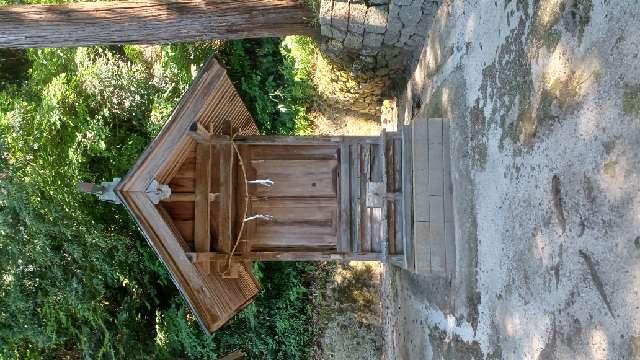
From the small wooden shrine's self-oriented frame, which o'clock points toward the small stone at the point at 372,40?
The small stone is roughly at 7 o'clock from the small wooden shrine.

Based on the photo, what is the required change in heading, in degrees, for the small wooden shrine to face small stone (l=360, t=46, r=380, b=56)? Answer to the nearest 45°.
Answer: approximately 135° to its left

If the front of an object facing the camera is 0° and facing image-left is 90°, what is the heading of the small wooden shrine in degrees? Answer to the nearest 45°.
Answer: approximately 0°

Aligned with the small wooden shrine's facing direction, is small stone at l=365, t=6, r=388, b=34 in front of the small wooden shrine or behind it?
behind

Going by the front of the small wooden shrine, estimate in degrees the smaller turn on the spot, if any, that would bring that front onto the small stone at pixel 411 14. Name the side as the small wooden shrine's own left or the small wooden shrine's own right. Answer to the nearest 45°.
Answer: approximately 135° to the small wooden shrine's own left
